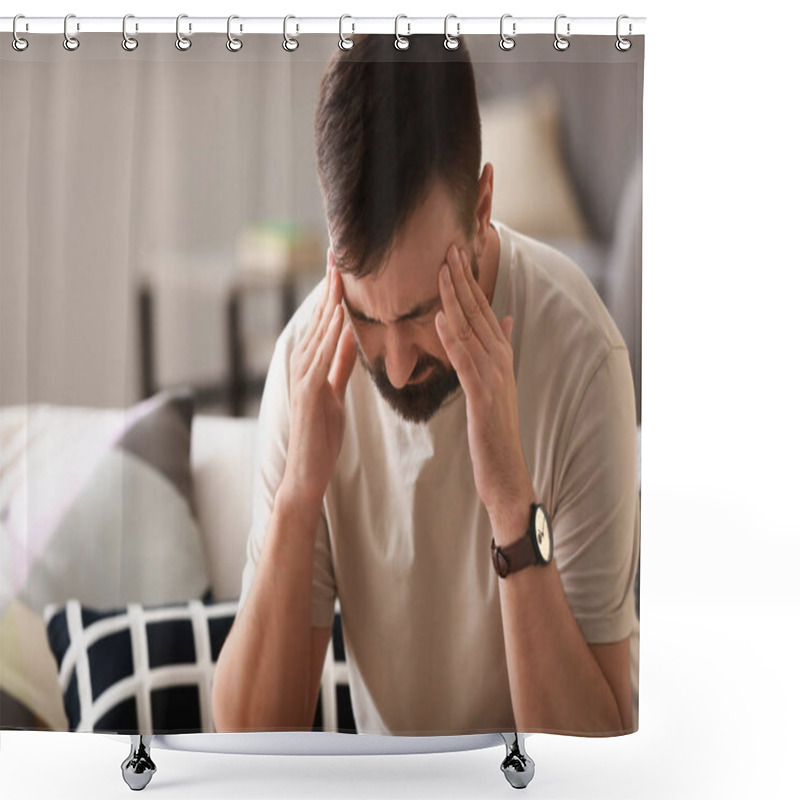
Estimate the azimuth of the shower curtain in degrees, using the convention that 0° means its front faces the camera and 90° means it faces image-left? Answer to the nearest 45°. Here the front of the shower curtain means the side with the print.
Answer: approximately 0°
